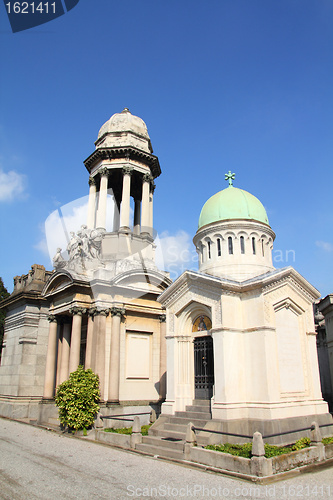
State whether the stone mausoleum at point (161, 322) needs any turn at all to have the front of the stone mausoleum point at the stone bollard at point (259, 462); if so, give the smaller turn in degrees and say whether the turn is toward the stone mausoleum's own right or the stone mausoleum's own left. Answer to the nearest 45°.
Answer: approximately 45° to the stone mausoleum's own left

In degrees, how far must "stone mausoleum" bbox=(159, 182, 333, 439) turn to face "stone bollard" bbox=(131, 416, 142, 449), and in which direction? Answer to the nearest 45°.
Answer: approximately 45° to its right

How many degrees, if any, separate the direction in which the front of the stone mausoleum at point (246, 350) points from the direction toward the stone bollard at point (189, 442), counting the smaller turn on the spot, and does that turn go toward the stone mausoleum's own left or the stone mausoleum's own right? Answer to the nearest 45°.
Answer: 0° — it already faces it

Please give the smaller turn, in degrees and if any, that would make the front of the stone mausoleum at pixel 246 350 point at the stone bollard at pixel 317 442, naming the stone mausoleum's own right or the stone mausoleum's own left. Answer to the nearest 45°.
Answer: approximately 90° to the stone mausoleum's own left

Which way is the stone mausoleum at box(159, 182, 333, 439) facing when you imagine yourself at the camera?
facing the viewer and to the left of the viewer

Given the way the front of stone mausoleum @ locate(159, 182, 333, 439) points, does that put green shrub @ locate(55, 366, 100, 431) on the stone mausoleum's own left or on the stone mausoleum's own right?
on the stone mausoleum's own right
